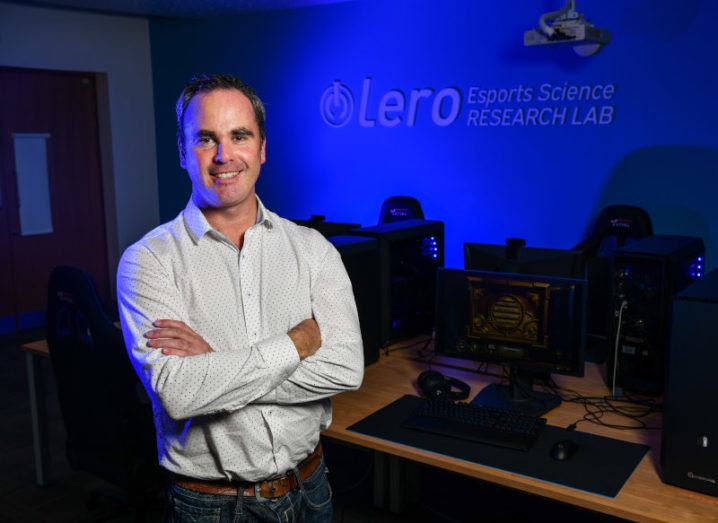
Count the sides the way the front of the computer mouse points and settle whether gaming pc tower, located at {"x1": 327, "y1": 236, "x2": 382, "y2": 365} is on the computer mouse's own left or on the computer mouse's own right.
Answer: on the computer mouse's own left
